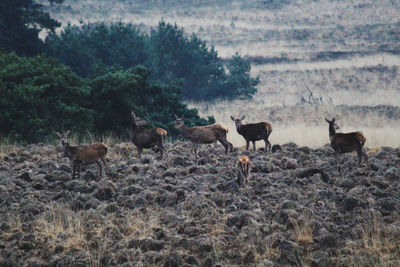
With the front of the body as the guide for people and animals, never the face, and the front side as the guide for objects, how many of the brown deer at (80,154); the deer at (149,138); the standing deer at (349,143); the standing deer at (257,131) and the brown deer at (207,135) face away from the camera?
0

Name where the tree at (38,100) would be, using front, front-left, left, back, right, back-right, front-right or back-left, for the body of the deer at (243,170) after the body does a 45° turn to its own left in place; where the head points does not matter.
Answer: front

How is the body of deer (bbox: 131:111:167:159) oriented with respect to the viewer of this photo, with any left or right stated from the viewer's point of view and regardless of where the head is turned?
facing to the left of the viewer

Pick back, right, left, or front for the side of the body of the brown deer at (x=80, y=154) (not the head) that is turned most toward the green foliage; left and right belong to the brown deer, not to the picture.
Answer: right

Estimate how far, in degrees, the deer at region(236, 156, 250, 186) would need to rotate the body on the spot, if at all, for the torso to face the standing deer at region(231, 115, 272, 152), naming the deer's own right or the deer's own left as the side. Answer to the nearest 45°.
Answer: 0° — it already faces it

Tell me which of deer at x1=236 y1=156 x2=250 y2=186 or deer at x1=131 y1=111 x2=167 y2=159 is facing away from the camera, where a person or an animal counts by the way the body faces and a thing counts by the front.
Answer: deer at x1=236 y1=156 x2=250 y2=186

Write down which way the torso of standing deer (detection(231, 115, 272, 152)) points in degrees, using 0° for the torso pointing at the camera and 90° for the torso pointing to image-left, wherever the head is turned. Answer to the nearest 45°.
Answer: approximately 90°

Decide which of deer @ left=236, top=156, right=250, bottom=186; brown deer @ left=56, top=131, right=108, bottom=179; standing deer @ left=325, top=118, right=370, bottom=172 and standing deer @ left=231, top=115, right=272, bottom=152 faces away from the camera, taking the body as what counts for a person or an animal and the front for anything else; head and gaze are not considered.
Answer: the deer

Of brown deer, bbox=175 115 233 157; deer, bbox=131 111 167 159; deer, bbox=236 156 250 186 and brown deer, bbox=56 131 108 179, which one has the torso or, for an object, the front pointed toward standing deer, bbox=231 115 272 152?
deer, bbox=236 156 250 186

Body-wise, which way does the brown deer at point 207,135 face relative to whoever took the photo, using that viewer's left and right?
facing to the left of the viewer

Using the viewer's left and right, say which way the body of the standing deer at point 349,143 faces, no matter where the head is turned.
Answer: facing to the left of the viewer

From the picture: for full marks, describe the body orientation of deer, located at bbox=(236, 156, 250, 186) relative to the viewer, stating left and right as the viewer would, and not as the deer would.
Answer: facing away from the viewer

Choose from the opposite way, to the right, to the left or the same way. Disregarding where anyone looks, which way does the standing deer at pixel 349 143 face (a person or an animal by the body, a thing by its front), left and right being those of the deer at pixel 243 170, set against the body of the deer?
to the left

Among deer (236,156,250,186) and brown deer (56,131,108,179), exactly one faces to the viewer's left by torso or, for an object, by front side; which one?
the brown deer

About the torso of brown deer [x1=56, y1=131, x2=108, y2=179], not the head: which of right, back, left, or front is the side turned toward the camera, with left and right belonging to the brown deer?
left

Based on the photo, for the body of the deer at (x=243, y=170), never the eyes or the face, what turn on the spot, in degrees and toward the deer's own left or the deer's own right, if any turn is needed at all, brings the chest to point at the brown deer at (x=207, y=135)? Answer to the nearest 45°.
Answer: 0° — it already faces it

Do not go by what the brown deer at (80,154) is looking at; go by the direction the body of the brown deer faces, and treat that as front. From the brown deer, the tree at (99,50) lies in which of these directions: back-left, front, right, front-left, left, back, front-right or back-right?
right
